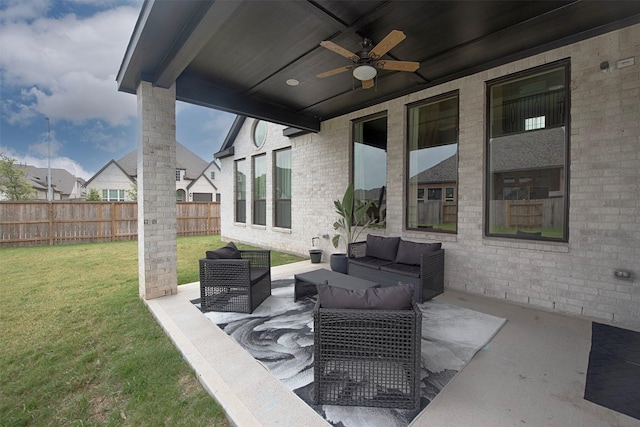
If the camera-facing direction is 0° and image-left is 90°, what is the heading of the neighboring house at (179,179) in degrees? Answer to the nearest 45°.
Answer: approximately 0°

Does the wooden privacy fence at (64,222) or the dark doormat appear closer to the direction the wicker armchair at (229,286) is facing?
the dark doormat

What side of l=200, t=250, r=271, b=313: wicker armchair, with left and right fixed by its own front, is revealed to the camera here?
right

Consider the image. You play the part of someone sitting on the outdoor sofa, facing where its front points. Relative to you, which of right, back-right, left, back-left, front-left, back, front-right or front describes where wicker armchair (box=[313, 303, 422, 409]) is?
front-left

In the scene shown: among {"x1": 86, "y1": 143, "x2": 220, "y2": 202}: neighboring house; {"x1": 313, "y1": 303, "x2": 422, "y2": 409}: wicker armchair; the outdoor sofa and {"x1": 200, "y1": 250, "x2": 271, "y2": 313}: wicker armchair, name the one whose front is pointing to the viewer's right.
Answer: {"x1": 200, "y1": 250, "x2": 271, "y2": 313}: wicker armchair

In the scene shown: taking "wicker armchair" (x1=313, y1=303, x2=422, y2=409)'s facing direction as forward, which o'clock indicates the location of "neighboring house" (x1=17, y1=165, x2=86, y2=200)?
The neighboring house is roughly at 10 o'clock from the wicker armchair.

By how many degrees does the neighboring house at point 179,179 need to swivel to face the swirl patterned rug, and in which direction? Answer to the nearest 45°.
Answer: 0° — it already faces it

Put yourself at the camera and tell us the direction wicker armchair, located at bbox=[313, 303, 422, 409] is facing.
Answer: facing away from the viewer

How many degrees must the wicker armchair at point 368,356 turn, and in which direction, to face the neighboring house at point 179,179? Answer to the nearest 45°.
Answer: approximately 45° to its left

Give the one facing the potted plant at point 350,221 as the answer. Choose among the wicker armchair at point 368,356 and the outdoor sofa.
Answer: the wicker armchair

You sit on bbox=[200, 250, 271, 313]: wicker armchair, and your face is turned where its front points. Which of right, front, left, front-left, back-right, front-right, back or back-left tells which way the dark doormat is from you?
front-right

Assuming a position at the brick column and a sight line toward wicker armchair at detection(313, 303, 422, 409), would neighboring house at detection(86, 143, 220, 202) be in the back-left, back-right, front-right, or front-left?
back-left

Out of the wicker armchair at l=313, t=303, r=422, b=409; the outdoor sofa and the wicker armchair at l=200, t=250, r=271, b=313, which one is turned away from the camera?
the wicker armchair at l=313, t=303, r=422, b=409

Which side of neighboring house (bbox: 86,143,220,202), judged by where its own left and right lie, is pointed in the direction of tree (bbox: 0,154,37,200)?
right

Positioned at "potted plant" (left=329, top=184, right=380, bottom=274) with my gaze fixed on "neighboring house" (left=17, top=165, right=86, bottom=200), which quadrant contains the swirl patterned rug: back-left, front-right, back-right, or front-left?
back-left

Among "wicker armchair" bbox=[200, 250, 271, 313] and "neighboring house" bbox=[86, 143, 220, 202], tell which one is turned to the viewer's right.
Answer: the wicker armchair
